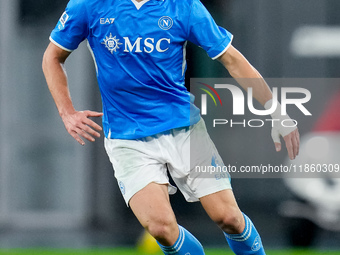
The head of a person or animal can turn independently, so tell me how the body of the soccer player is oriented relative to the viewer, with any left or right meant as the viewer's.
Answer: facing the viewer
